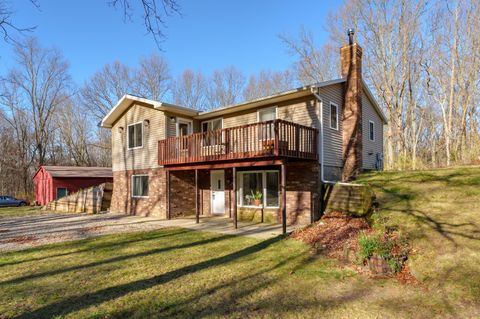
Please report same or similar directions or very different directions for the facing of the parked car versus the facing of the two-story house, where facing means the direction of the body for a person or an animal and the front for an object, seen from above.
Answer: very different directions

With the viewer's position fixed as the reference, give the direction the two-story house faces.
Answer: facing the viewer and to the left of the viewer

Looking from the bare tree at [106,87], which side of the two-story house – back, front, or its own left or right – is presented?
right

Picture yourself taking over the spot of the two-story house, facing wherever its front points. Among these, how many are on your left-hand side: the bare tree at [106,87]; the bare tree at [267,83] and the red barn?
0

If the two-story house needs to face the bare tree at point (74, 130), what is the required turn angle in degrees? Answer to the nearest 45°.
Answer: approximately 90° to its right

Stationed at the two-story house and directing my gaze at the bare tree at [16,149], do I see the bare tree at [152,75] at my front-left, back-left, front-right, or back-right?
front-right

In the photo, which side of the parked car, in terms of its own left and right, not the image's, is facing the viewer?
right

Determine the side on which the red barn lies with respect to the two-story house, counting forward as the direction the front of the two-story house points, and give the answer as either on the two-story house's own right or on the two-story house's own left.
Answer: on the two-story house's own right

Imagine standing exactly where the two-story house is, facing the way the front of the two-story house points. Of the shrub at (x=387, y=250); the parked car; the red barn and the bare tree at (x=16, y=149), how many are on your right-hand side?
3
